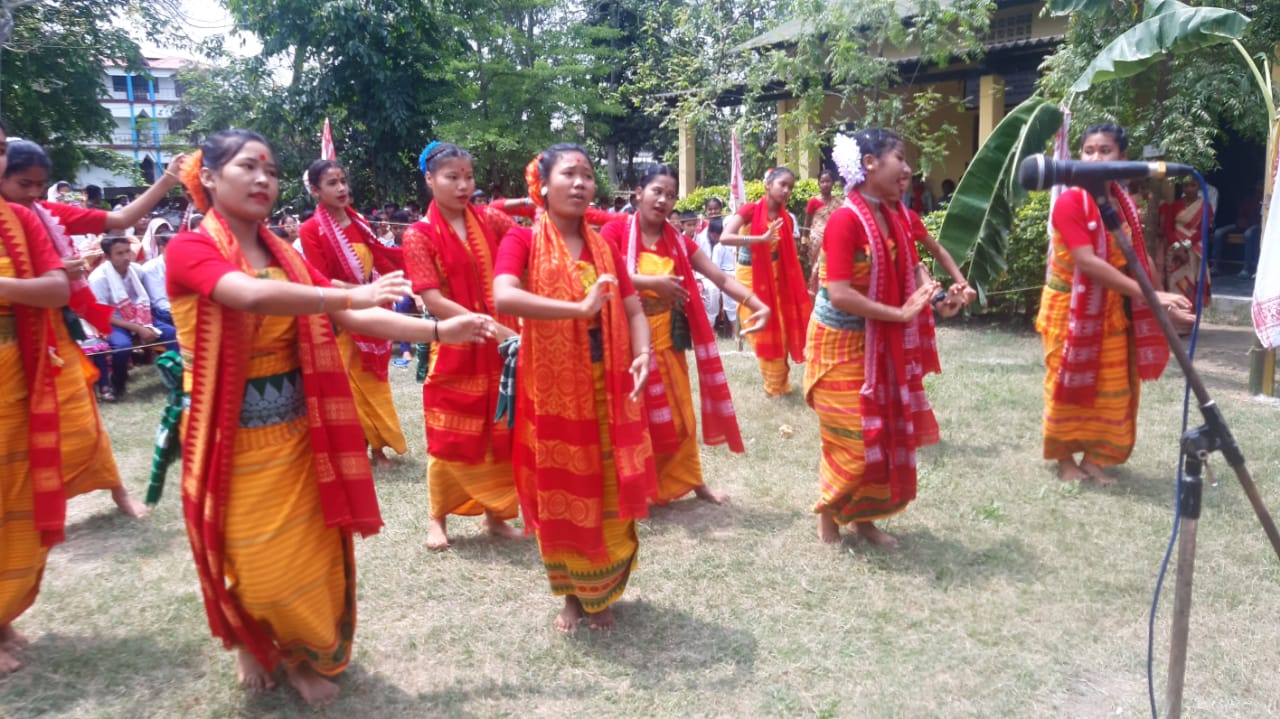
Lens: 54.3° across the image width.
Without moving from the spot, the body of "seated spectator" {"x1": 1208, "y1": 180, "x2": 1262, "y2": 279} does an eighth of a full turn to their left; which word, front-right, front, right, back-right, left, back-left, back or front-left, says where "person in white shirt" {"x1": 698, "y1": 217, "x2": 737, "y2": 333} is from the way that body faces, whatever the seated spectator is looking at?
front-right

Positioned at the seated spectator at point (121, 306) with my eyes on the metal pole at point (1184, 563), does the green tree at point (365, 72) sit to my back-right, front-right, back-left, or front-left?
back-left

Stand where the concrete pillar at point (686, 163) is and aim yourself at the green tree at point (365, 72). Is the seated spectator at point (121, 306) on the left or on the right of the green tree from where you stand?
left

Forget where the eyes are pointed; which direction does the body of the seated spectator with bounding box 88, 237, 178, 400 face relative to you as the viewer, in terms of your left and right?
facing the viewer and to the right of the viewer

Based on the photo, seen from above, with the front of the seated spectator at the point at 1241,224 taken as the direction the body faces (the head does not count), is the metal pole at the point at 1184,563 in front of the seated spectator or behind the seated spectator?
in front

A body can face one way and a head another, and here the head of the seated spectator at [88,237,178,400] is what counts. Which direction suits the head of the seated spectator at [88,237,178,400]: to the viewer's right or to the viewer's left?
to the viewer's right

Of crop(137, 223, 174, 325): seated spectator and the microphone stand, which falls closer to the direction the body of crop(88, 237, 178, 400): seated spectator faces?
the microphone stand

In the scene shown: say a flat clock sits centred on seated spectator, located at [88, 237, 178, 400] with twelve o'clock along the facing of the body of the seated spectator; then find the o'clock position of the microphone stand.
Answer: The microphone stand is roughly at 1 o'clock from the seated spectator.

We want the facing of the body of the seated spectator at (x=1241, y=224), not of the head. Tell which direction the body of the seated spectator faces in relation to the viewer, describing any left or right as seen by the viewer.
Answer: facing the viewer and to the left of the viewer

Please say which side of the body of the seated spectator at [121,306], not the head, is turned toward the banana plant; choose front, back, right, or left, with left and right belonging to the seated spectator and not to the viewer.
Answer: front

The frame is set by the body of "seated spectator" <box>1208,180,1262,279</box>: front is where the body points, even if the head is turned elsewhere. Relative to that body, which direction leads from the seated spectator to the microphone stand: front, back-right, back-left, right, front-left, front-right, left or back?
front-left

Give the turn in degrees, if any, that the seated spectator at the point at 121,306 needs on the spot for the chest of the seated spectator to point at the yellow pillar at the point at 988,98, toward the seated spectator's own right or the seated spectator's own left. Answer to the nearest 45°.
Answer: approximately 45° to the seated spectator's own left

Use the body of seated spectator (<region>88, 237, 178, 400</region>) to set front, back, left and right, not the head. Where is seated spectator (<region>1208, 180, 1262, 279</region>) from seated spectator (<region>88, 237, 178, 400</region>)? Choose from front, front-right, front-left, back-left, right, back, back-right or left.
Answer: front-left

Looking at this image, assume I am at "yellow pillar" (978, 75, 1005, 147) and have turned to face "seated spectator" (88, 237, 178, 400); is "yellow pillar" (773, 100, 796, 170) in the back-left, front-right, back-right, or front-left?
front-right

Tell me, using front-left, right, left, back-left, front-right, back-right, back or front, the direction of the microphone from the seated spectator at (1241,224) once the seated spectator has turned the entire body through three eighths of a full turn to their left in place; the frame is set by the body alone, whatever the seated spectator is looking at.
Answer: right

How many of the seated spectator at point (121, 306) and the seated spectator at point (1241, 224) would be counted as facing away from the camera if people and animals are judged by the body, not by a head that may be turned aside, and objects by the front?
0
